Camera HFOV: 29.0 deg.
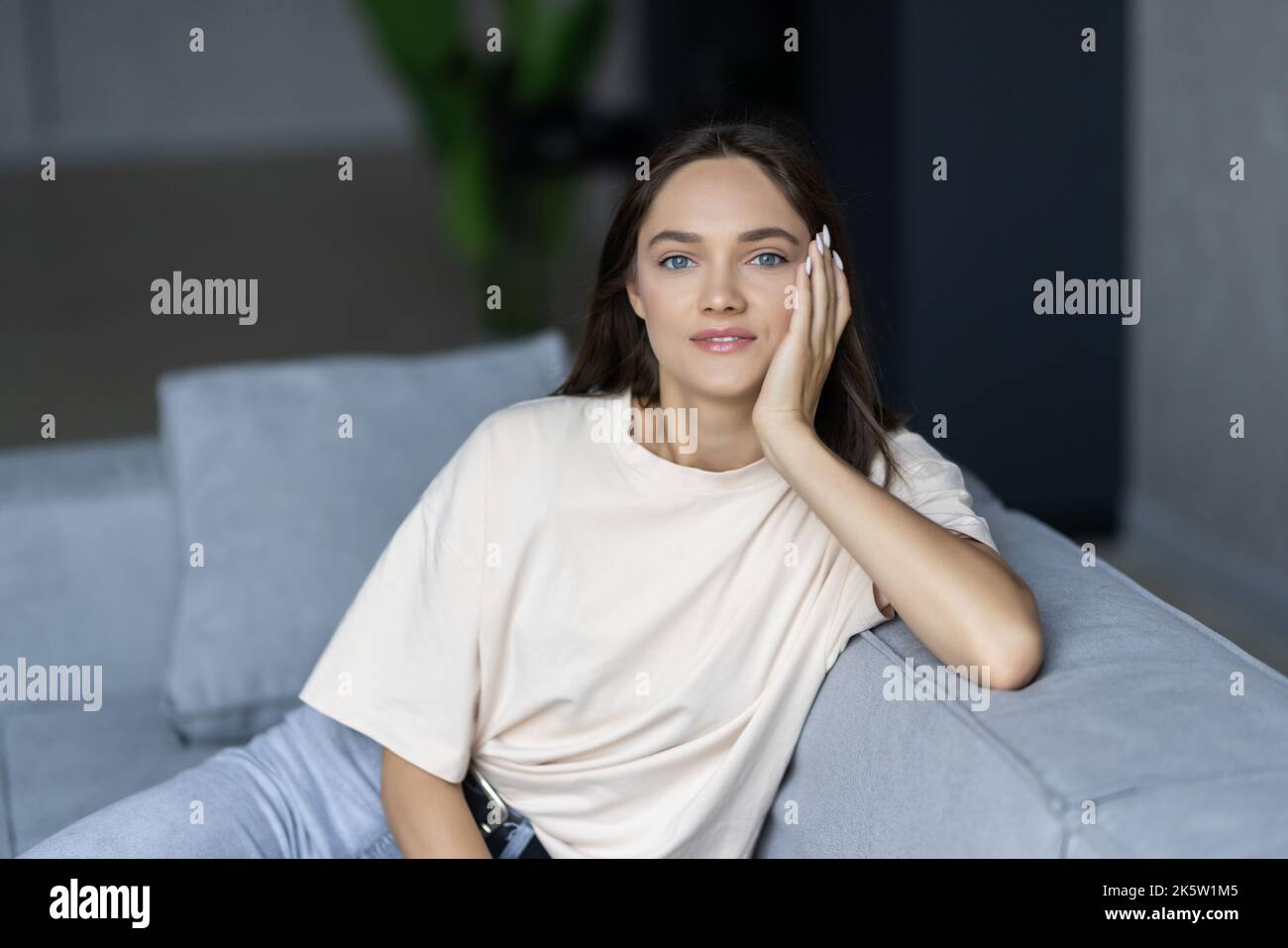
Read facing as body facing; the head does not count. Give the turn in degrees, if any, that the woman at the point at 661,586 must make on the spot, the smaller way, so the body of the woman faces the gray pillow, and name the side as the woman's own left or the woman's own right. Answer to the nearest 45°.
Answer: approximately 135° to the woman's own right

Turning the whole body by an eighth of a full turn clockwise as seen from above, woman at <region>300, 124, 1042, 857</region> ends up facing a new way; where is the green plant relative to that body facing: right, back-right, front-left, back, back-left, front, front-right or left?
back-right

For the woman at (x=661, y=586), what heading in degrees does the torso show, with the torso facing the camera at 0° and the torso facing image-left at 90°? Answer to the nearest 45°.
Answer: approximately 0°

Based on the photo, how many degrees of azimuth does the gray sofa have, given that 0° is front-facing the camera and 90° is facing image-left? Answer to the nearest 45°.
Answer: approximately 0°
